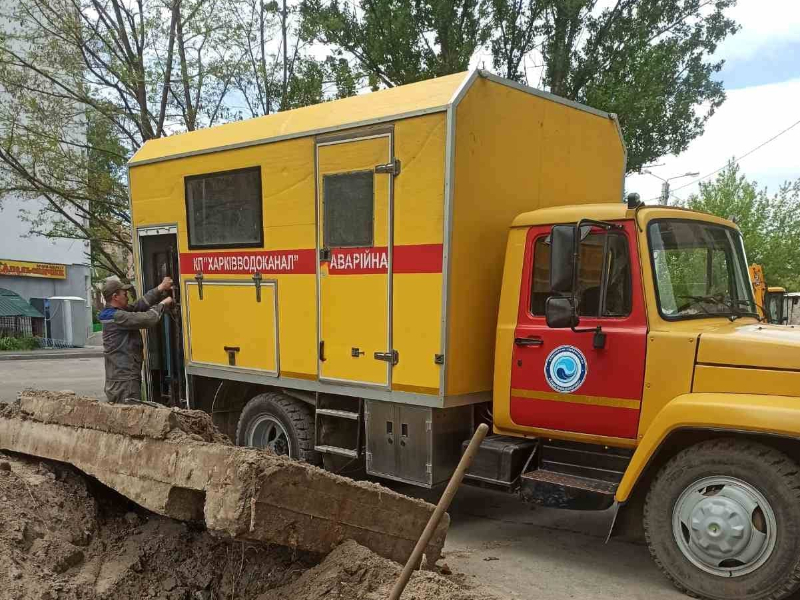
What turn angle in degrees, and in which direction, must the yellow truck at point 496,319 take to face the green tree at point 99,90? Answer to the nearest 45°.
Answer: approximately 180°

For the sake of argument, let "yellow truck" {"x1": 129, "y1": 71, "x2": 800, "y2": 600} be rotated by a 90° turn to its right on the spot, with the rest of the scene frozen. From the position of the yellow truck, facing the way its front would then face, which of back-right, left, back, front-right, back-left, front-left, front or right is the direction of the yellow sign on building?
right

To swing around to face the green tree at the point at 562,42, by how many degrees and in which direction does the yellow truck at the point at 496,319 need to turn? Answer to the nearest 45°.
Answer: approximately 135° to its left

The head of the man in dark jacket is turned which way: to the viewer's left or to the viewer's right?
to the viewer's right

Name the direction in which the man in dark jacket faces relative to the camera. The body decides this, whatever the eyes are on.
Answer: to the viewer's right

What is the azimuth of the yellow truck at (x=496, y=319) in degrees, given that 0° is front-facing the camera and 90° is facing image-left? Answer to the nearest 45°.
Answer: approximately 315°
